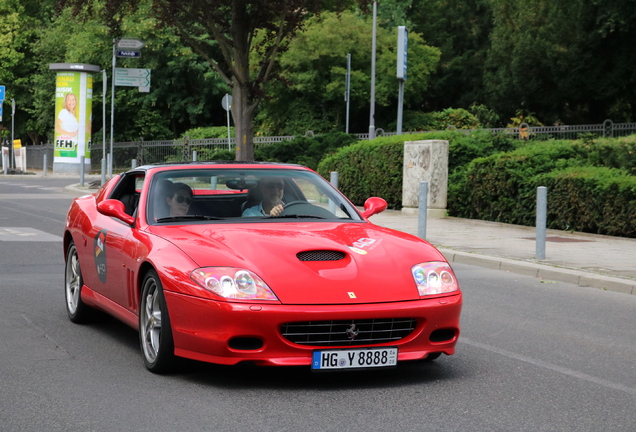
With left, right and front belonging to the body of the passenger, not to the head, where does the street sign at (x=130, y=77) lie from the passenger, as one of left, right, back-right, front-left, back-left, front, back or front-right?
back-left

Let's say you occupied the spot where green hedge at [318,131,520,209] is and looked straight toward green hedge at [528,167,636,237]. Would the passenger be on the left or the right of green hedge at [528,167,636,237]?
right

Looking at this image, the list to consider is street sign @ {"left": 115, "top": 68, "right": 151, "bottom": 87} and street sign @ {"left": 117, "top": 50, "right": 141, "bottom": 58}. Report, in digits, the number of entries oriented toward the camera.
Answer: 2

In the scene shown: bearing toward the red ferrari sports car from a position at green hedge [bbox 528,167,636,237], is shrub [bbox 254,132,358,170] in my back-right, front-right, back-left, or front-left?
back-right

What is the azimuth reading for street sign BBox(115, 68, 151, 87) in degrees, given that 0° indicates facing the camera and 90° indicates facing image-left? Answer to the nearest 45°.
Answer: approximately 0°

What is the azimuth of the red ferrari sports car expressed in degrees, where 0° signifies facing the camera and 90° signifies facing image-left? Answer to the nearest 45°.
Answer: approximately 315°

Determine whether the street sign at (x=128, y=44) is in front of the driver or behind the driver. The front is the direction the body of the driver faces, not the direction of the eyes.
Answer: behind

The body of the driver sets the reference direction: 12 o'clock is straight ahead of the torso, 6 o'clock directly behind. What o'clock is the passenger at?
The passenger is roughly at 4 o'clock from the driver.

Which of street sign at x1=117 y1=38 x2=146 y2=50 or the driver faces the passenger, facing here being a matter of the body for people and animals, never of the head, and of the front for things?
the street sign
